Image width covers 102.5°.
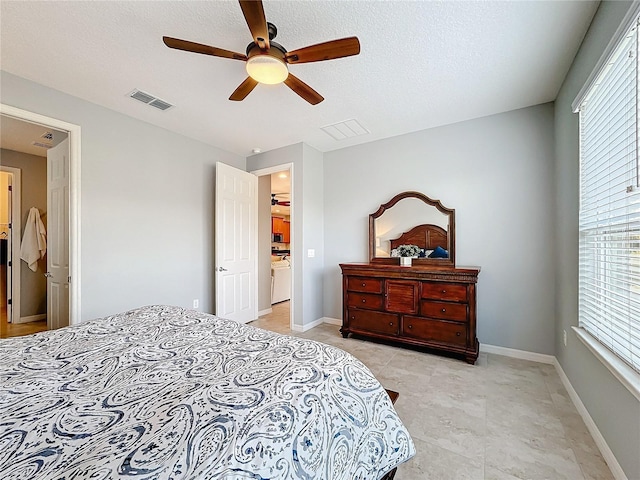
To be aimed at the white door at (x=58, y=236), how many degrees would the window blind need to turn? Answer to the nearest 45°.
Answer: approximately 45° to its left

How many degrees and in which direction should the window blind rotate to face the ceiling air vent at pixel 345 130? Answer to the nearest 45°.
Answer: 0° — it already faces it

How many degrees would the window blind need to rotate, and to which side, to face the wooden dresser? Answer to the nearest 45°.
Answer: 0° — it already faces it

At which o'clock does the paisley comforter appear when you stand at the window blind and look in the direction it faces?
The paisley comforter is roughly at 10 o'clock from the window blind.

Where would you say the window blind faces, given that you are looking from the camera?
facing to the left of the viewer

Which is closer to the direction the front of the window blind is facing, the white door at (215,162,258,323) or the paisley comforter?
the white door

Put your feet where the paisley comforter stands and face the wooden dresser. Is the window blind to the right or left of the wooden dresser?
right
